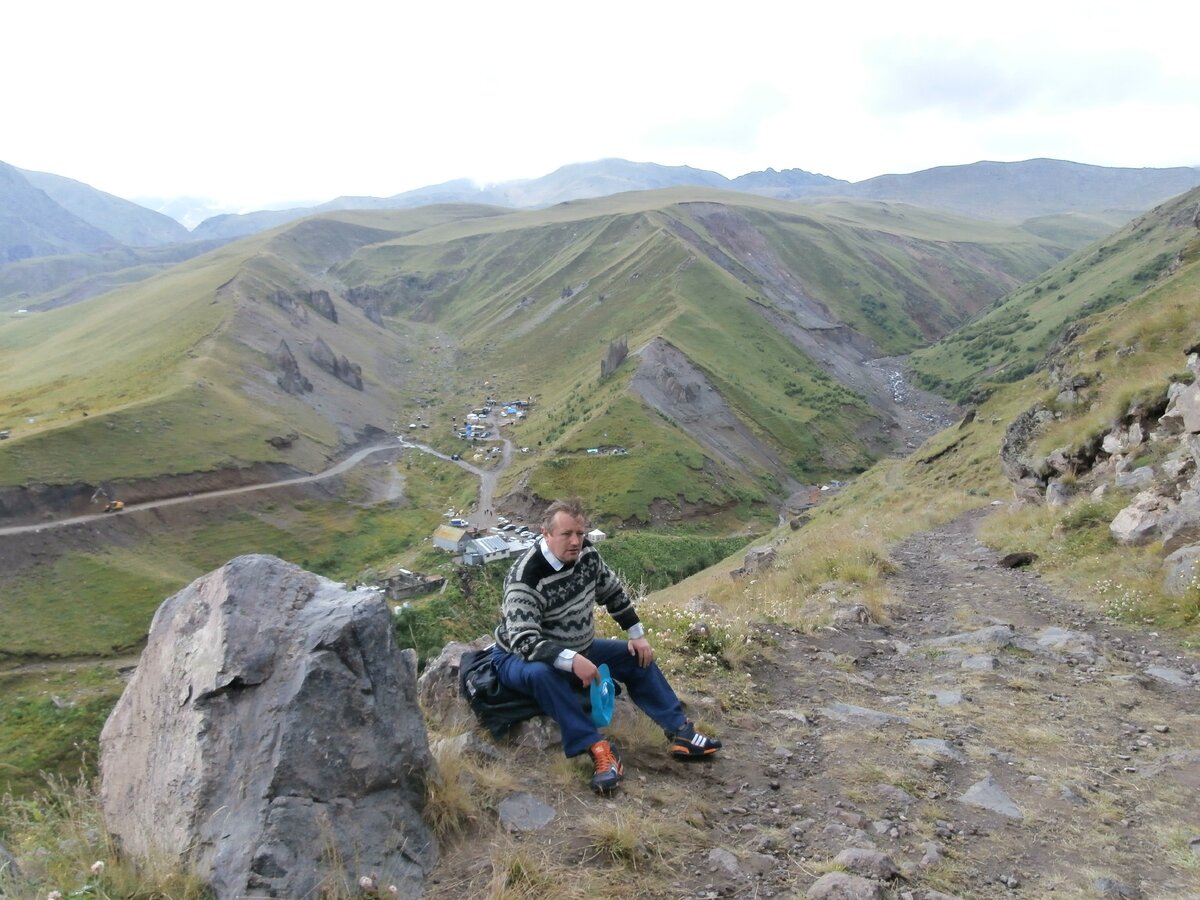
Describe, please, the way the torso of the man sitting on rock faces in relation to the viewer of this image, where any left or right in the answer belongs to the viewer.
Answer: facing the viewer and to the right of the viewer

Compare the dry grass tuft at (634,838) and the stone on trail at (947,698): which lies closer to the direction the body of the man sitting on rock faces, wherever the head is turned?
the dry grass tuft

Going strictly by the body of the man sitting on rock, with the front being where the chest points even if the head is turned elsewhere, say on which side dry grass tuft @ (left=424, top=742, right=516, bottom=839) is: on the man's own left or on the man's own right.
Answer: on the man's own right

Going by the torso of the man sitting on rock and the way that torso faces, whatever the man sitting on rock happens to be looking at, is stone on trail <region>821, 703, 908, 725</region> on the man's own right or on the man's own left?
on the man's own left

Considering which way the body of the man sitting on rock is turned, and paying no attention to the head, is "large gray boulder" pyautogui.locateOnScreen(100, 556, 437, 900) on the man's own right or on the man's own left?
on the man's own right

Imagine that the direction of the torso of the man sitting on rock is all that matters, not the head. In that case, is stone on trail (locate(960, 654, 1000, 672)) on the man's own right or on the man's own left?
on the man's own left
